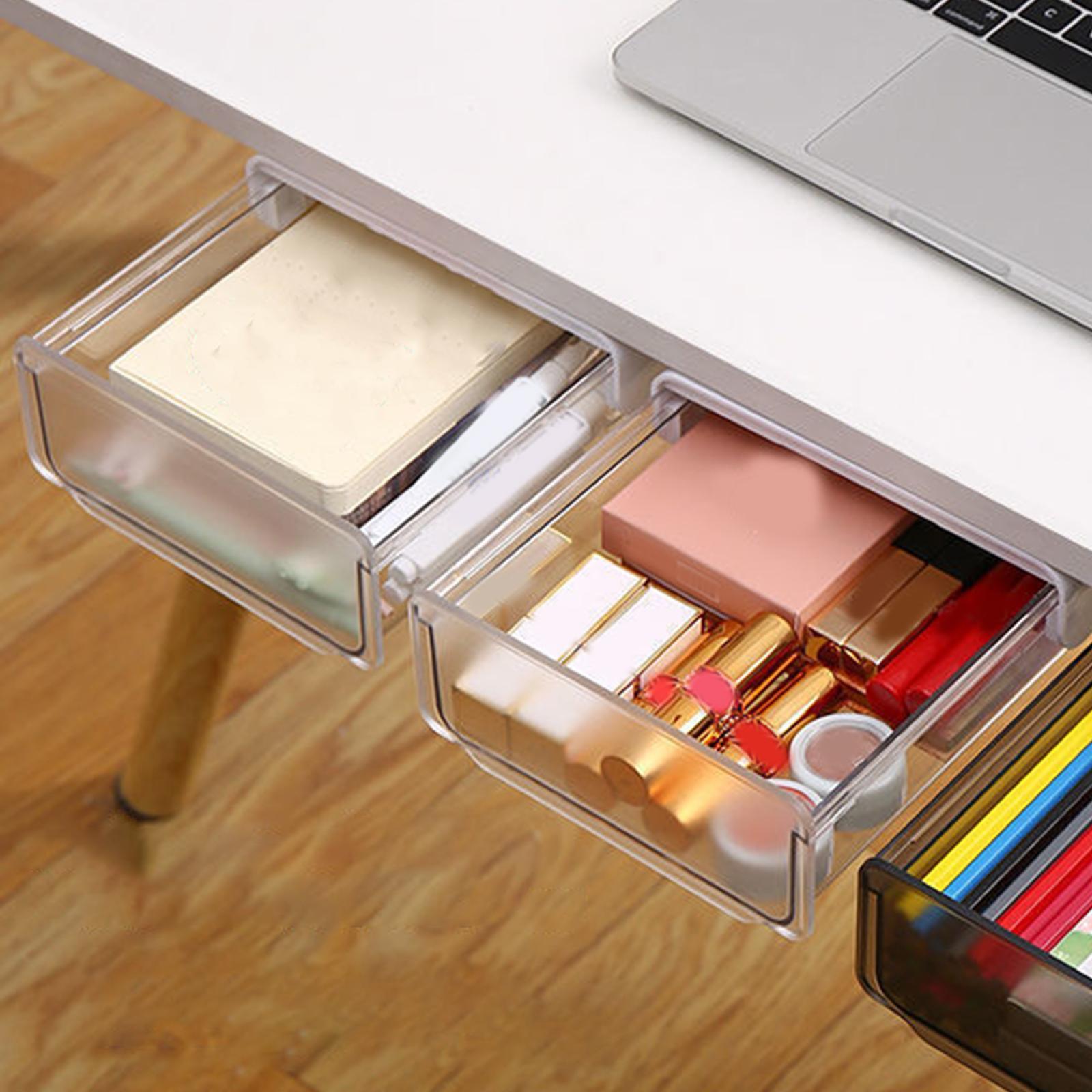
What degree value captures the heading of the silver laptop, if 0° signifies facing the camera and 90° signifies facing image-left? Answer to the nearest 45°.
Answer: approximately 45°
